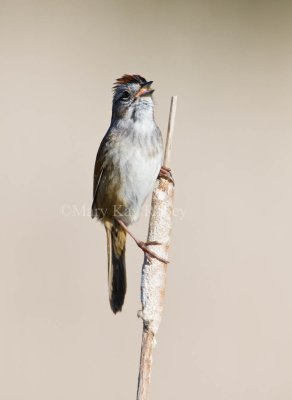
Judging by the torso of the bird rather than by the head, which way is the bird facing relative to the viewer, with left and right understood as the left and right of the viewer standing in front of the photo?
facing the viewer and to the right of the viewer
